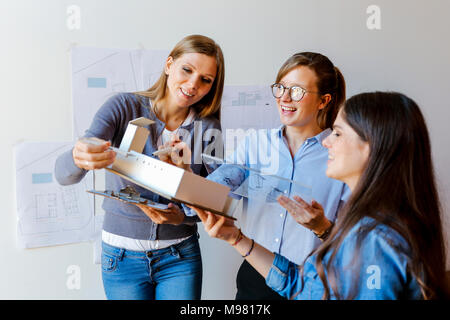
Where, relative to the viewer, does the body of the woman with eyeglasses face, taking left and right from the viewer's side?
facing the viewer and to the left of the viewer

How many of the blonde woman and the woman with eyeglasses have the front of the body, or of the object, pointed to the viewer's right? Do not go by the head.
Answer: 0

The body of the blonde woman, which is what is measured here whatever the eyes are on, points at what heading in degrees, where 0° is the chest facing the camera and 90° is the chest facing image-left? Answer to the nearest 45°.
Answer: approximately 0°

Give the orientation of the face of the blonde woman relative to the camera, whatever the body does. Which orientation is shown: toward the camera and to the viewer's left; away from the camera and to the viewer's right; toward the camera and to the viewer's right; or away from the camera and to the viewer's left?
toward the camera and to the viewer's right
